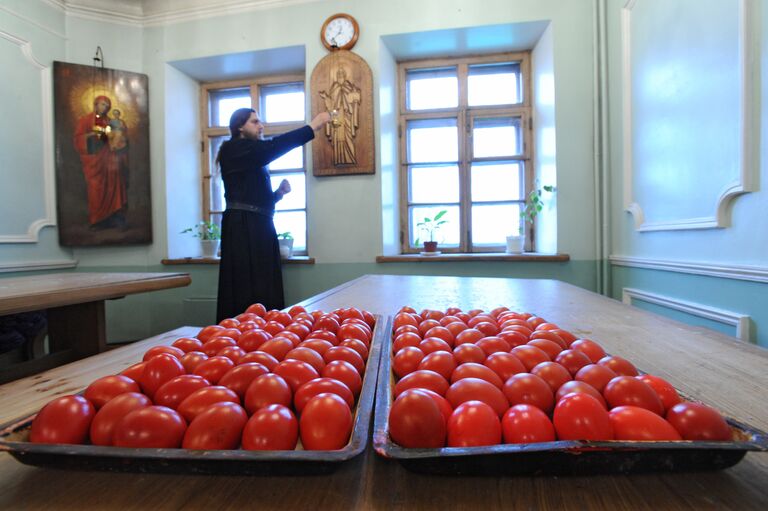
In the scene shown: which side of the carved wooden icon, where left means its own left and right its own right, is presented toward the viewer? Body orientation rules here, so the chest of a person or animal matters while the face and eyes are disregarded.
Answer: front

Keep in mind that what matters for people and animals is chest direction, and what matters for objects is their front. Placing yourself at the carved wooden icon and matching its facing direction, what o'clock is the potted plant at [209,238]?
The potted plant is roughly at 4 o'clock from the carved wooden icon.

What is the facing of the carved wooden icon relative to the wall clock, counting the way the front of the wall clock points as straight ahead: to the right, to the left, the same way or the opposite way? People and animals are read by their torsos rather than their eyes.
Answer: the same way

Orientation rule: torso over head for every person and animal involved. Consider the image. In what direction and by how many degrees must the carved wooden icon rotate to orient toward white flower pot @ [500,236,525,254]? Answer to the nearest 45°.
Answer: approximately 90° to its left

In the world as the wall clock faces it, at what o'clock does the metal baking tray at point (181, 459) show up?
The metal baking tray is roughly at 12 o'clock from the wall clock.

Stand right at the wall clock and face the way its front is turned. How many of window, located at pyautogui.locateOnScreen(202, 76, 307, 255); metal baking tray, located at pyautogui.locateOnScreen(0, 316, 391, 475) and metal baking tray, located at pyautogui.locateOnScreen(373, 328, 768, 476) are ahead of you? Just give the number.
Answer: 2

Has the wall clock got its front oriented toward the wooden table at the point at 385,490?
yes

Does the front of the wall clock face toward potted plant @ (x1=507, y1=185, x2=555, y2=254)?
no

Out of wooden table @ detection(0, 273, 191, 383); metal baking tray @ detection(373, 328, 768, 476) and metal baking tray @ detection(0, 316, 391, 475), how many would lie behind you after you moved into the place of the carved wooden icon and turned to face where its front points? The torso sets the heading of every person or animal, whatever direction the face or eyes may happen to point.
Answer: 0

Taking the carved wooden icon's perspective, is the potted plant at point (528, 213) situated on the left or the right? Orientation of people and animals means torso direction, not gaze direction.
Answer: on its left

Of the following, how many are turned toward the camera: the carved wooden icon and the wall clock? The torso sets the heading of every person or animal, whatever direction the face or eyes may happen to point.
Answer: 2

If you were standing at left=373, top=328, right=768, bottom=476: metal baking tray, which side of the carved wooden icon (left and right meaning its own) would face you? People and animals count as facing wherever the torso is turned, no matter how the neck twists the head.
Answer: front
